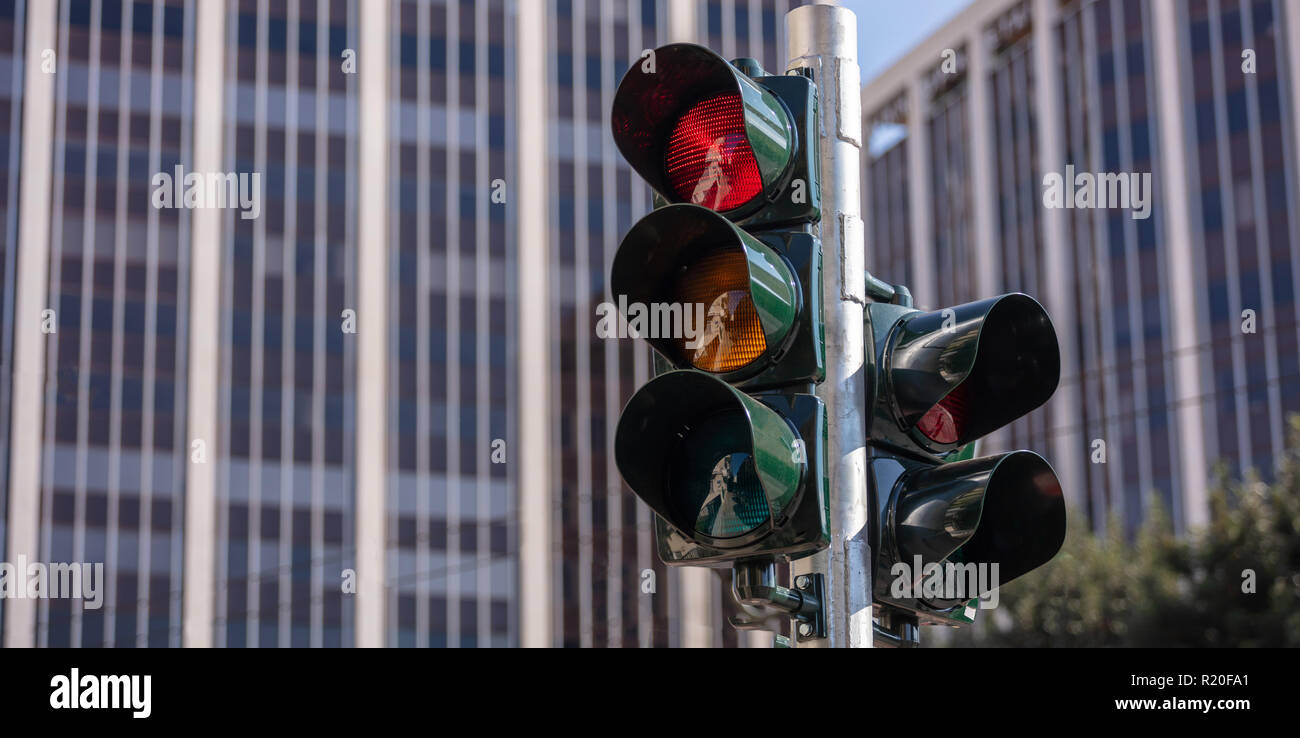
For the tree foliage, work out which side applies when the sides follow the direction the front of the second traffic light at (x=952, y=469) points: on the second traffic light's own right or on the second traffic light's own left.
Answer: on the second traffic light's own left

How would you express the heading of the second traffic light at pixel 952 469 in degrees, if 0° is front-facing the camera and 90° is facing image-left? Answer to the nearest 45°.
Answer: approximately 315°
